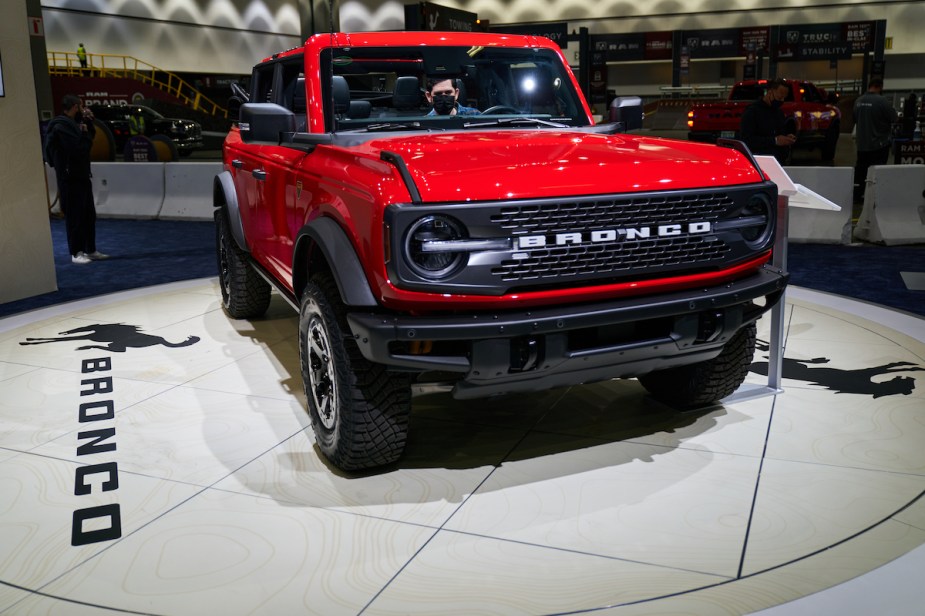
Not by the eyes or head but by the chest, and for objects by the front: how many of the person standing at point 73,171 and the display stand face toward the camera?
0

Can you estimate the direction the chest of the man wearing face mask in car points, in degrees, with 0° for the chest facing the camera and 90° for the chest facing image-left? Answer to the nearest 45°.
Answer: approximately 0°

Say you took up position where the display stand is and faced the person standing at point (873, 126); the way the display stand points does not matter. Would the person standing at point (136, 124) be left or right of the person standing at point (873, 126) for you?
left

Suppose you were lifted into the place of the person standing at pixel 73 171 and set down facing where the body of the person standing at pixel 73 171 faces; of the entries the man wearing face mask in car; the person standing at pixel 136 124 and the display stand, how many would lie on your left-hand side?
1

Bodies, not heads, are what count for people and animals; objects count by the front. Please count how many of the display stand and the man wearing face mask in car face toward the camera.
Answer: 1

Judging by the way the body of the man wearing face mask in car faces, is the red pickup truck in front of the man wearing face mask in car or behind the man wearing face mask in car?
behind

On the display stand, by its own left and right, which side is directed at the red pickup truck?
left

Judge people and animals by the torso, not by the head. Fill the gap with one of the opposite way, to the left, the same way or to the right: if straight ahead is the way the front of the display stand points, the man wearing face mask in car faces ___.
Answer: to the right

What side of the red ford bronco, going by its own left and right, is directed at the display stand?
left

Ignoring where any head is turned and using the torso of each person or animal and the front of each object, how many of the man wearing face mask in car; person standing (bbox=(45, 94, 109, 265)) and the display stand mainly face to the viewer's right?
2

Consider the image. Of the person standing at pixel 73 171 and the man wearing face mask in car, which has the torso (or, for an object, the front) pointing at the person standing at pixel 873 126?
the person standing at pixel 73 171

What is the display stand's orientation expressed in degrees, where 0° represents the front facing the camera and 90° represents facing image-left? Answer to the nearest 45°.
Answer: approximately 270°

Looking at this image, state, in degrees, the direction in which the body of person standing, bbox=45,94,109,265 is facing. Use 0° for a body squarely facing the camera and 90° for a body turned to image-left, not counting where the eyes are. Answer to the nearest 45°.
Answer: approximately 270°

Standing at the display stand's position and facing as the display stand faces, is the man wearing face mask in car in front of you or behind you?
behind

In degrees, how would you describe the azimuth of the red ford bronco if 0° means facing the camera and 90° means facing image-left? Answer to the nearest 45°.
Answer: approximately 315°
